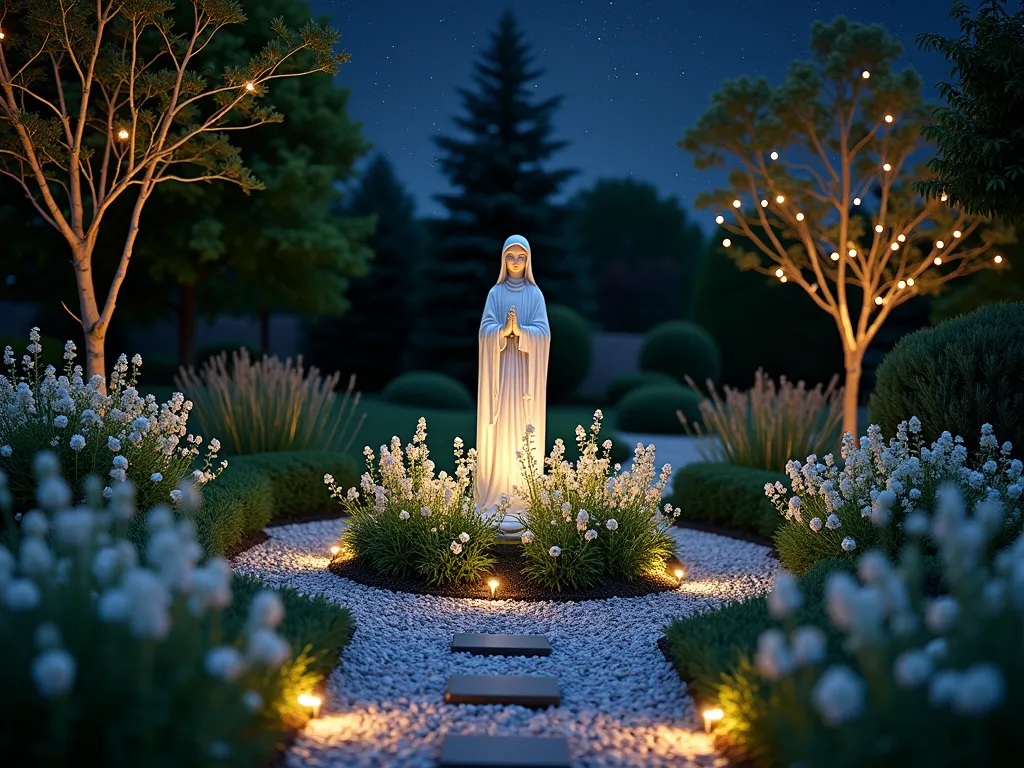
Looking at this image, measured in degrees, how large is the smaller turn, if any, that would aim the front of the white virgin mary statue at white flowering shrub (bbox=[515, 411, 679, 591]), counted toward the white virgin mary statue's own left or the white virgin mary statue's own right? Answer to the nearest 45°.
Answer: approximately 45° to the white virgin mary statue's own left

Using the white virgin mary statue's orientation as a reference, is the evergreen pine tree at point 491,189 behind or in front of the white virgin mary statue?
behind

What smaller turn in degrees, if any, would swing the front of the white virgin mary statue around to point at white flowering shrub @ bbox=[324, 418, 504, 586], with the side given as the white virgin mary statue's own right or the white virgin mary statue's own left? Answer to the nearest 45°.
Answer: approximately 45° to the white virgin mary statue's own right

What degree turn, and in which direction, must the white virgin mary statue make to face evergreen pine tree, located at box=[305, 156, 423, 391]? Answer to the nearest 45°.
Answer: approximately 180°

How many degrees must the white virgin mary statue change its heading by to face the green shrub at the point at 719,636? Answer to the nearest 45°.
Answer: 0° — it already faces it

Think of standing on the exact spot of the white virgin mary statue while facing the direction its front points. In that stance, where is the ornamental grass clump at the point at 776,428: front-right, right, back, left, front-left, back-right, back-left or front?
back-left

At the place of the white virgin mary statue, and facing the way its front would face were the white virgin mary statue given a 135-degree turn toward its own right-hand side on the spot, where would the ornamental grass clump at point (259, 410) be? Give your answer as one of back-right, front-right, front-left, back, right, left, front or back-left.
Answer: front

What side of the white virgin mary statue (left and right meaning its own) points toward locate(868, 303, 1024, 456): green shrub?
left

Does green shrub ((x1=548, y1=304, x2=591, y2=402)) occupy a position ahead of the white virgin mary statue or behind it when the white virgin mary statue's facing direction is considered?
behind

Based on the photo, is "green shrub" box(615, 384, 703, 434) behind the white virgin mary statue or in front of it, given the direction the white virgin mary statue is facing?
behind

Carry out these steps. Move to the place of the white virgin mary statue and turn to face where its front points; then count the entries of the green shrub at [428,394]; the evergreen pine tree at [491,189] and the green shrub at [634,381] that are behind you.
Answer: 3

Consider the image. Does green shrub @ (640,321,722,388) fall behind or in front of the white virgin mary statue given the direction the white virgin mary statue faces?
behind

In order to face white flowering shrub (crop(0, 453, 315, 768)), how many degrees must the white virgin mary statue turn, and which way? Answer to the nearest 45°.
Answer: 0° — it already faces it
